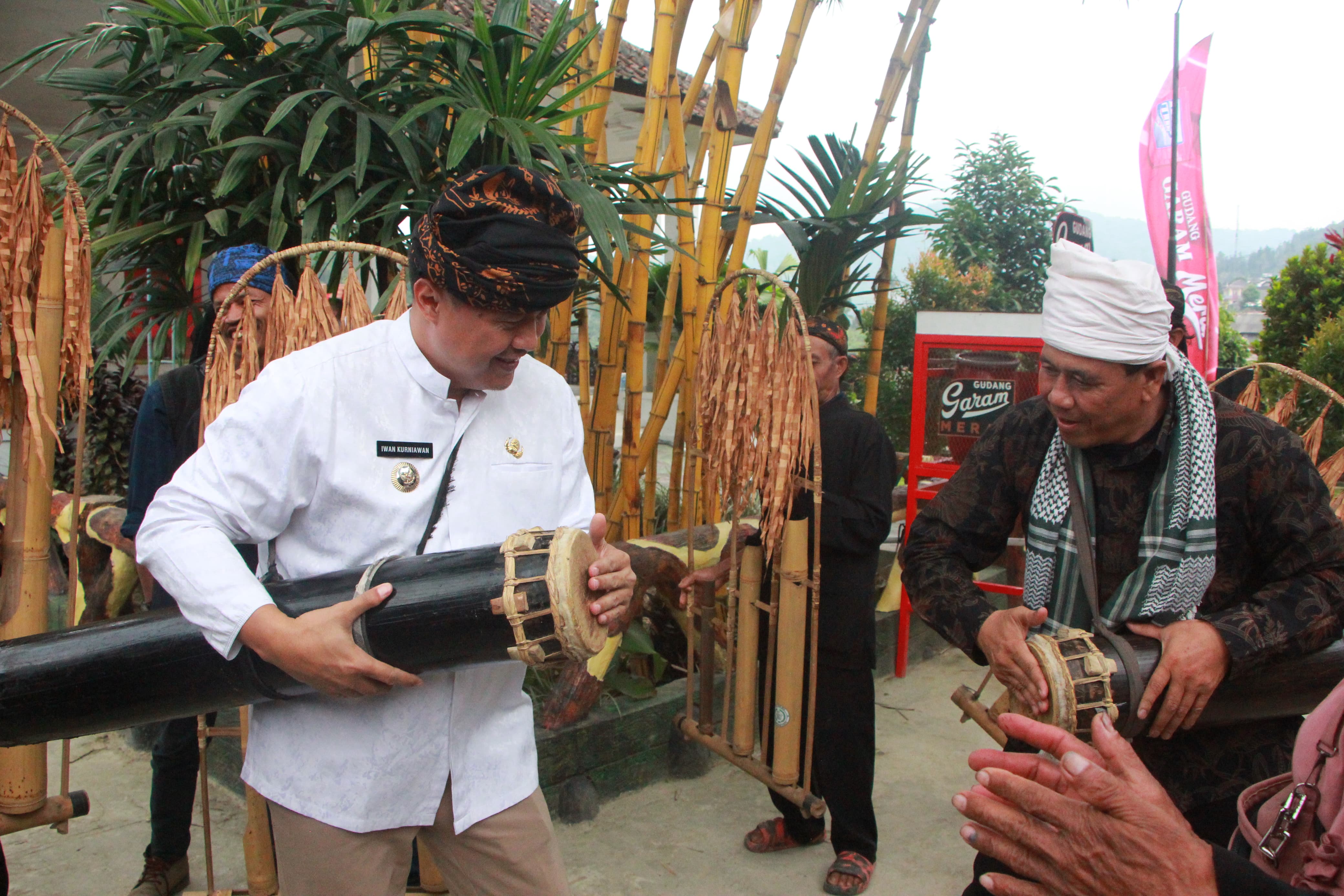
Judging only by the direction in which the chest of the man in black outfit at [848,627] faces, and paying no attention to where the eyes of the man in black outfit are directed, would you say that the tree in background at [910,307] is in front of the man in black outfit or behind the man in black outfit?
behind

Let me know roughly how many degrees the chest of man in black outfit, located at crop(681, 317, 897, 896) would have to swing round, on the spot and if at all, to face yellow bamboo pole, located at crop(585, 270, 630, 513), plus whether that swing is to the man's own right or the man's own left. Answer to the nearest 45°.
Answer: approximately 90° to the man's own right

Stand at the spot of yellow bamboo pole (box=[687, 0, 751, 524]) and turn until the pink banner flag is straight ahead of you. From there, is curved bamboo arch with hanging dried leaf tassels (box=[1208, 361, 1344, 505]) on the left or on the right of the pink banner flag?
right

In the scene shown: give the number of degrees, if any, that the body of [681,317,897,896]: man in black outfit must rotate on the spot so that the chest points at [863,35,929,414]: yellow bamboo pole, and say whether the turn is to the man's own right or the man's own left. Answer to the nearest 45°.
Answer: approximately 135° to the man's own right

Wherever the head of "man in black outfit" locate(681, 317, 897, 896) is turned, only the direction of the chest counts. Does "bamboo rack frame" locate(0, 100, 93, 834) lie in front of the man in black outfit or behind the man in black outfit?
in front

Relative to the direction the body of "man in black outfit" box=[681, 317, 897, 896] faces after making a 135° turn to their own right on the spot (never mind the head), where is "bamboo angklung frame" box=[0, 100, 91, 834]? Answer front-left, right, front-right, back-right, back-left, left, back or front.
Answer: back-left

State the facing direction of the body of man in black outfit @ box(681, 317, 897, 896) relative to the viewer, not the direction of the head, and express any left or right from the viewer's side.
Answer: facing the viewer and to the left of the viewer

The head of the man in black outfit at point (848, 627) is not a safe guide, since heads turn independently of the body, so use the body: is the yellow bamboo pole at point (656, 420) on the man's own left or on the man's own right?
on the man's own right

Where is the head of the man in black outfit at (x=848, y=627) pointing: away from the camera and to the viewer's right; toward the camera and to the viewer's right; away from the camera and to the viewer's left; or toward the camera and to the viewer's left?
toward the camera and to the viewer's left

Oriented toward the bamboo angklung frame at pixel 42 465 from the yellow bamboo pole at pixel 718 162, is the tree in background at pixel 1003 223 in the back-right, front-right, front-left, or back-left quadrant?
back-right

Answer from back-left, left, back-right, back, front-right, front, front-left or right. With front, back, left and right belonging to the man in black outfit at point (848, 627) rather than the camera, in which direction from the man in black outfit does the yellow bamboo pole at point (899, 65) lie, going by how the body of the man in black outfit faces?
back-right

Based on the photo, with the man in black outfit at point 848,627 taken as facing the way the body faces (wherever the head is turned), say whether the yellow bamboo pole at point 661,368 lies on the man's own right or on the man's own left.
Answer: on the man's own right

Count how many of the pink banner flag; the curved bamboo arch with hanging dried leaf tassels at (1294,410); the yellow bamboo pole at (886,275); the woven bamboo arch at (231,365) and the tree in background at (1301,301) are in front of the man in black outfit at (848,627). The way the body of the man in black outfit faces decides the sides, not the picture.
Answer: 1
